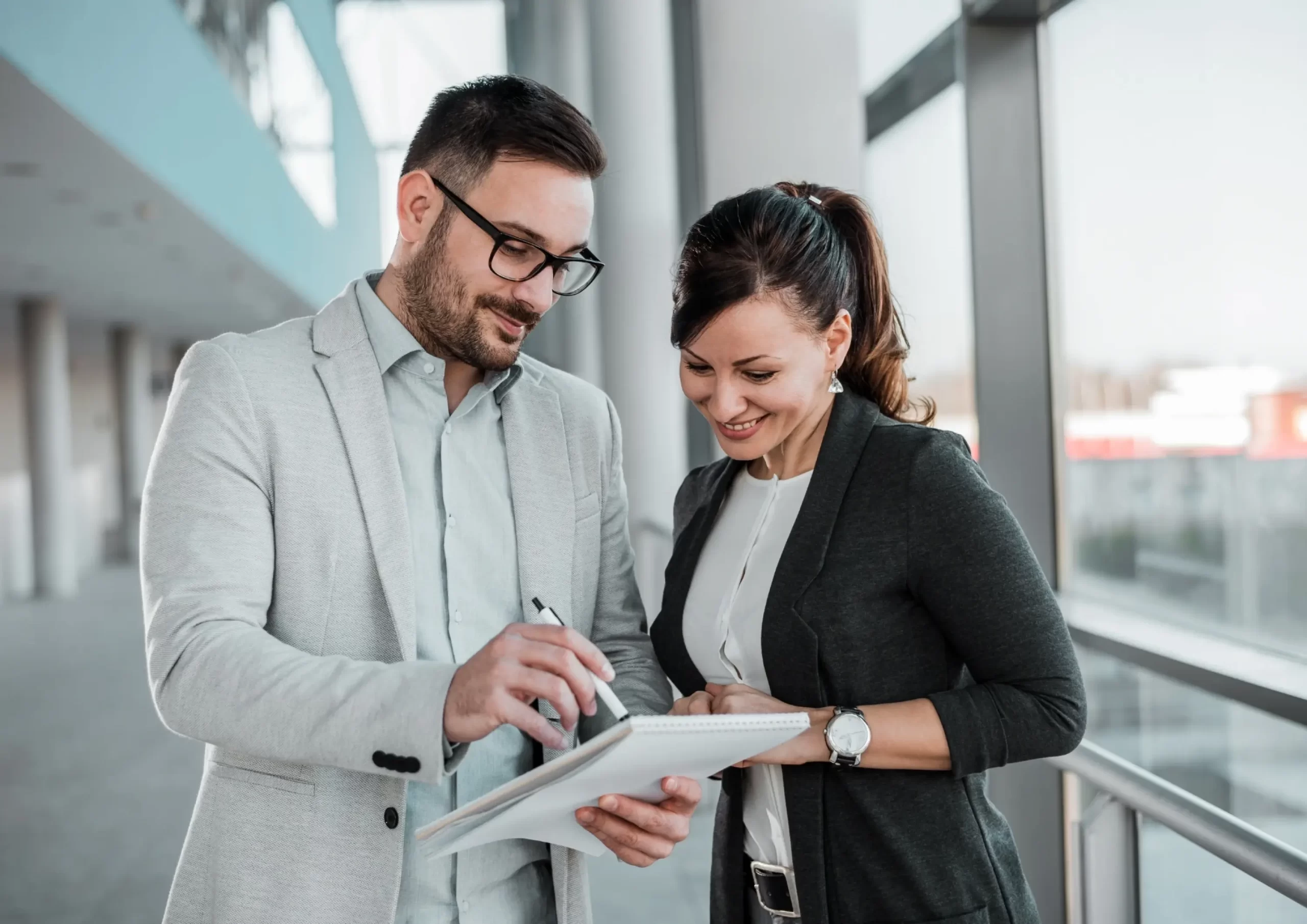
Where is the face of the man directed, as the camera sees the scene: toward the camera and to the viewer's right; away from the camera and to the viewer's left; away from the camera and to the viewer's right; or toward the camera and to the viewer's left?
toward the camera and to the viewer's right

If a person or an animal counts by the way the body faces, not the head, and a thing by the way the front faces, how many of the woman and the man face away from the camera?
0

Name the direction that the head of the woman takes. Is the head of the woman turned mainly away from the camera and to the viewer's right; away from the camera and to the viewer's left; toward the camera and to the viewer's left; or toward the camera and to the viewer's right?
toward the camera and to the viewer's left

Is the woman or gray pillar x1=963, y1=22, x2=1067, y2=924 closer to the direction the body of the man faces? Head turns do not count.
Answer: the woman

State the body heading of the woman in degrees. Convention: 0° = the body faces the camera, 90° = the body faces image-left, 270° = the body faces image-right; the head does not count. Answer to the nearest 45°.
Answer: approximately 45°

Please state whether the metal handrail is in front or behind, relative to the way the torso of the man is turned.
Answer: in front

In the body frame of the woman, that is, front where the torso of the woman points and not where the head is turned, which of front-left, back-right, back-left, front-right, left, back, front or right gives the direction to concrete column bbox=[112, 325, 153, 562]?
right

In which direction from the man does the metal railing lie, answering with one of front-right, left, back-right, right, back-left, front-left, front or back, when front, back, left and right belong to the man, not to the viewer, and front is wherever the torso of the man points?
front-left

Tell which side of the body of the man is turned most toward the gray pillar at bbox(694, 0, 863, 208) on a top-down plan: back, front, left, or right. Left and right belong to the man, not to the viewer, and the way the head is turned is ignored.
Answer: left

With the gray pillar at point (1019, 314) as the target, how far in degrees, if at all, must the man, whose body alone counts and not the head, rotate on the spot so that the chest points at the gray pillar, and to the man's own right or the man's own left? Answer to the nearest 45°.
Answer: approximately 90° to the man's own left

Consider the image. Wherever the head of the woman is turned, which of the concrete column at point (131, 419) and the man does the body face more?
the man

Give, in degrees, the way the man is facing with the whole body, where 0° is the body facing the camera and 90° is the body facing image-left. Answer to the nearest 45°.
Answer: approximately 315°

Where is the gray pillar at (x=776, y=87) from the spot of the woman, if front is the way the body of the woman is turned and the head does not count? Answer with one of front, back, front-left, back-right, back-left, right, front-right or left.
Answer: back-right
